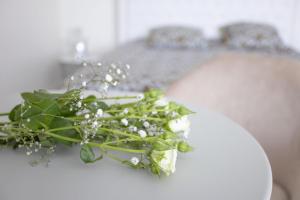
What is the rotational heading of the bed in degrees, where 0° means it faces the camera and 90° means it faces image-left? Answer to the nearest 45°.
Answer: approximately 45°

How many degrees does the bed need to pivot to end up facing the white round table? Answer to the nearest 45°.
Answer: approximately 45° to its left
